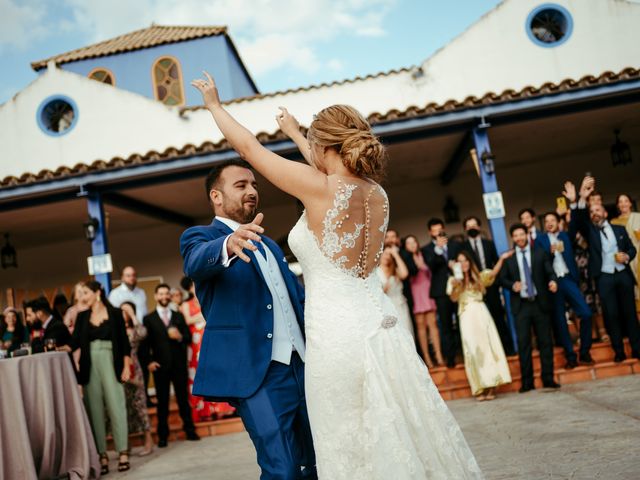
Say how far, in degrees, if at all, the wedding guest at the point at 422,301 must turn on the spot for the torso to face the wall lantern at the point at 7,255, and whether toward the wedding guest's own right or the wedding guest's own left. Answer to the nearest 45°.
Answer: approximately 45° to the wedding guest's own right

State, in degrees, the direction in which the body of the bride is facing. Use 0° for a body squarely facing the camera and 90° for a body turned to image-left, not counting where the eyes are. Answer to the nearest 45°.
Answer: approximately 135°

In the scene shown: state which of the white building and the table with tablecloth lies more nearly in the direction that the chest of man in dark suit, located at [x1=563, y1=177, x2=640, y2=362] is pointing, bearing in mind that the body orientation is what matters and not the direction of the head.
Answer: the table with tablecloth

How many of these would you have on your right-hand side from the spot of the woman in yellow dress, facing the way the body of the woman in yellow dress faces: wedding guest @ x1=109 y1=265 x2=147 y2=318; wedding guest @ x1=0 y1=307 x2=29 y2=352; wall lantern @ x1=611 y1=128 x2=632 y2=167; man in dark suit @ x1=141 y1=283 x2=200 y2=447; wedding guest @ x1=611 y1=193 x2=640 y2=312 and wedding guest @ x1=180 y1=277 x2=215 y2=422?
4

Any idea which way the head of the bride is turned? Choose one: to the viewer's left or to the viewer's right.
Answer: to the viewer's left
